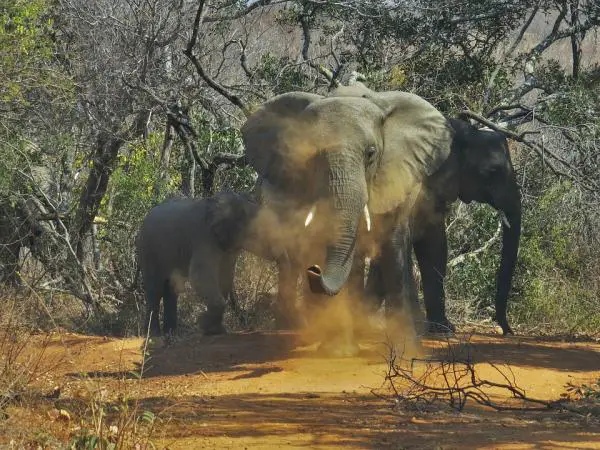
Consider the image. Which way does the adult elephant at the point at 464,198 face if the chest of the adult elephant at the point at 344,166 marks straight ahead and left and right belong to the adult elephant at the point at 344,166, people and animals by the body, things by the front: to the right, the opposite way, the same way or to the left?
to the left

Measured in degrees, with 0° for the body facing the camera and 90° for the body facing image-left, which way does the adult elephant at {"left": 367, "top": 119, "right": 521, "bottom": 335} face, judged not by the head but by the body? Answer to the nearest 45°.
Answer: approximately 270°

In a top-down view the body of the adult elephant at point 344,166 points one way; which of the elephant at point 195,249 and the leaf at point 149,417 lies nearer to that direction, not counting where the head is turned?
the leaf

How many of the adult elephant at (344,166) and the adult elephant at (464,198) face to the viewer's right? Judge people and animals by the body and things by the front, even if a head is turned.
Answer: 1

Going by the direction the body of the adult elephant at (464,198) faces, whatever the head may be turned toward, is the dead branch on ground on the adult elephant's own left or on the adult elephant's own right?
on the adult elephant's own right

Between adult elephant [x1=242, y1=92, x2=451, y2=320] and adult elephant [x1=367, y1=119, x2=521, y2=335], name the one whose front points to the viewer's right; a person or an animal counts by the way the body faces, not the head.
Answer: adult elephant [x1=367, y1=119, x2=521, y2=335]

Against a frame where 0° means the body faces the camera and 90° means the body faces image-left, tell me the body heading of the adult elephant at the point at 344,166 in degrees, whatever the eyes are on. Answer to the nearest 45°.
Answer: approximately 0°

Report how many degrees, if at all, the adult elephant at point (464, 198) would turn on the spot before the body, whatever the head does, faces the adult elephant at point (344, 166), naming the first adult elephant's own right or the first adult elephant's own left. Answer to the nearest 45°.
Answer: approximately 135° to the first adult elephant's own right

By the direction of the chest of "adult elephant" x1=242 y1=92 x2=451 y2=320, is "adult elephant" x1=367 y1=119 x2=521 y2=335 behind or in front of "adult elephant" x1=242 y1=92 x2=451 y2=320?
behind
